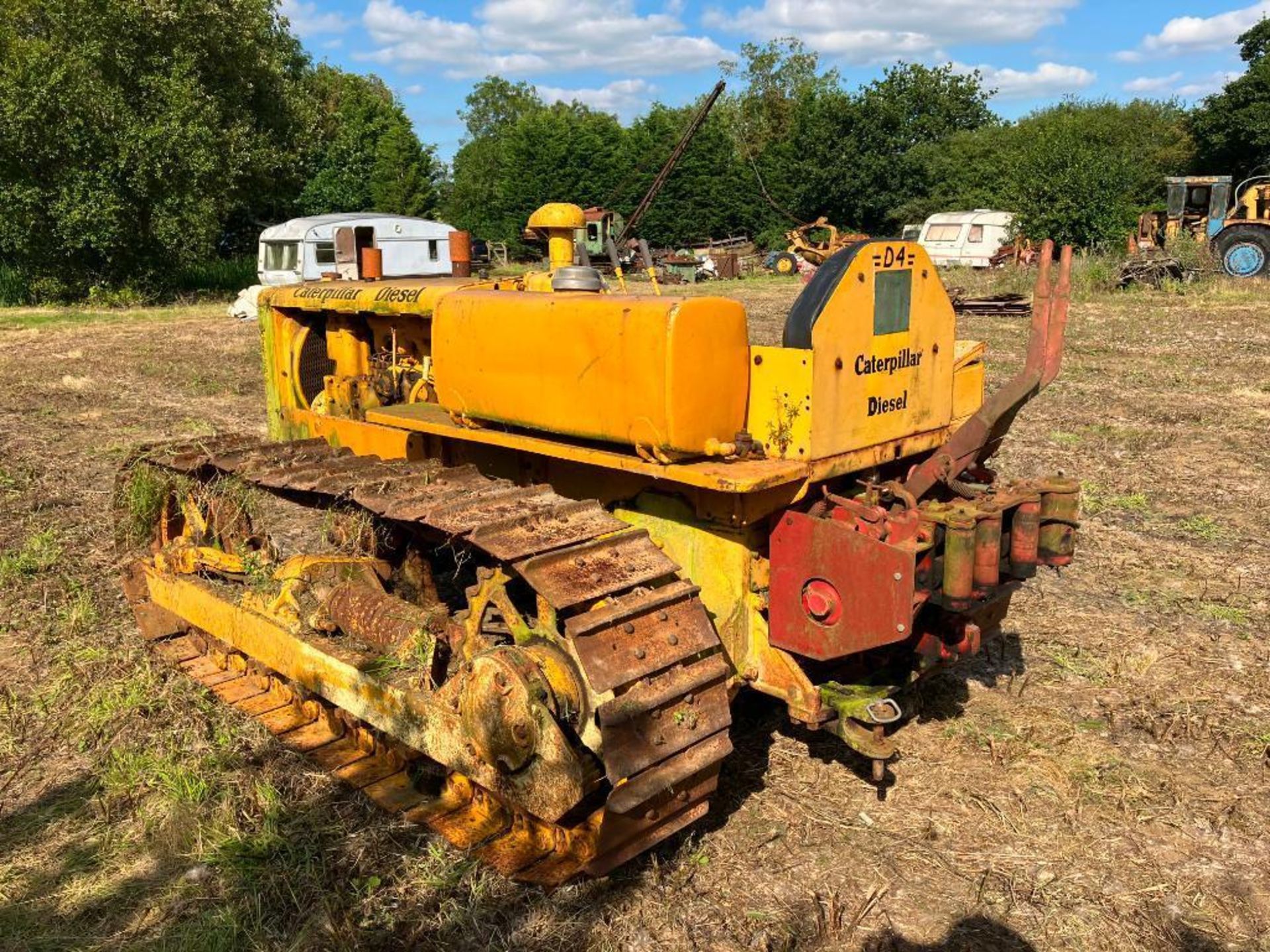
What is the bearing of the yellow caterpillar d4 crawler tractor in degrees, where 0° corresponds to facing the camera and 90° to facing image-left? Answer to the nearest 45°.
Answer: approximately 135°

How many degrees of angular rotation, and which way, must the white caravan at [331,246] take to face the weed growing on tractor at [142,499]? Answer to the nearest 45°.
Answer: approximately 45° to its left

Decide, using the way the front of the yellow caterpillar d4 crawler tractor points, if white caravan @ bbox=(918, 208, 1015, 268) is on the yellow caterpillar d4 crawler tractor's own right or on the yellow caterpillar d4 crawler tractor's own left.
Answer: on the yellow caterpillar d4 crawler tractor's own right

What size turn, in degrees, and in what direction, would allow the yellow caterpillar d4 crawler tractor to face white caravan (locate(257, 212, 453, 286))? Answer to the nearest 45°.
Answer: approximately 45° to its right

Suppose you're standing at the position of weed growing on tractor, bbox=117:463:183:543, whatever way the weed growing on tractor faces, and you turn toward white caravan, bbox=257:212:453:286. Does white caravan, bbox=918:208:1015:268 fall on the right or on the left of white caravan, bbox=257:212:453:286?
right

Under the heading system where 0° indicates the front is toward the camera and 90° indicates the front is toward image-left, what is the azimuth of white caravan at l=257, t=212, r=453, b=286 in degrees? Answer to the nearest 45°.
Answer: approximately 45°

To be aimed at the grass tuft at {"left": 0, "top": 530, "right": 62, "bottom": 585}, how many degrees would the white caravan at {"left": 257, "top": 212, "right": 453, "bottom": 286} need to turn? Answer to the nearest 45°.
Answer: approximately 45° to its left
